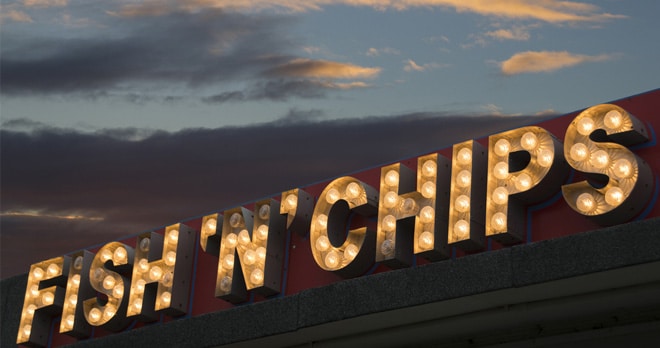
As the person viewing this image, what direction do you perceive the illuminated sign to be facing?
facing the viewer and to the left of the viewer
